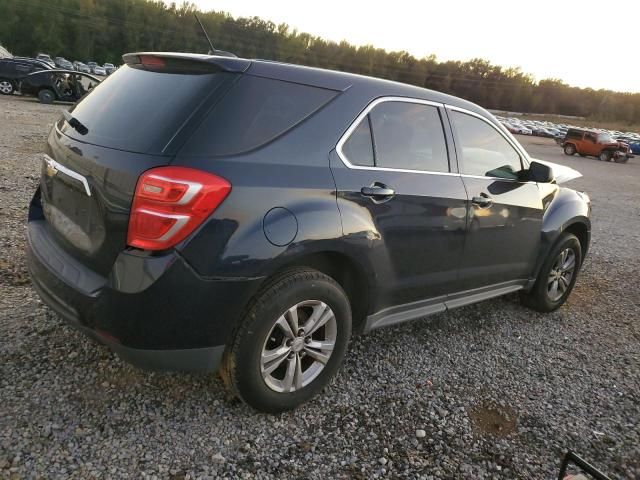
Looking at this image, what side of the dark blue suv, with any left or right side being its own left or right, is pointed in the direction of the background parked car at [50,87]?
left

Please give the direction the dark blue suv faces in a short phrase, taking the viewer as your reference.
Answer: facing away from the viewer and to the right of the viewer

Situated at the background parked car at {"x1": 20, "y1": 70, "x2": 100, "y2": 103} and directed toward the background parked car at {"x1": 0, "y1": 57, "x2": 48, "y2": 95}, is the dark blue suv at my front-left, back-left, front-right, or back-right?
back-left

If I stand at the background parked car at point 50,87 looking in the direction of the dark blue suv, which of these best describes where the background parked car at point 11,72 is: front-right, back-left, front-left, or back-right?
back-right

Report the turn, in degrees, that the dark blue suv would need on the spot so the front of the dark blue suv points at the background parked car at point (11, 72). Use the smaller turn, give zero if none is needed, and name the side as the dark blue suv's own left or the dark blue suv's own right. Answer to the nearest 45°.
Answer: approximately 90° to the dark blue suv's own left
